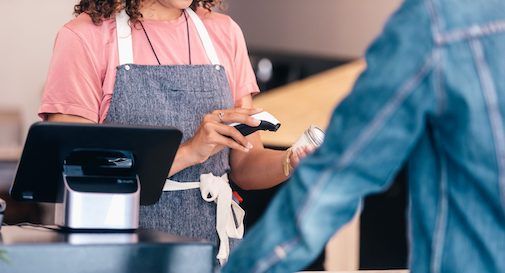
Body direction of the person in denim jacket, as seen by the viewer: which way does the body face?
away from the camera

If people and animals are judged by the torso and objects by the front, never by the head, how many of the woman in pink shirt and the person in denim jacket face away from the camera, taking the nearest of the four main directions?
1

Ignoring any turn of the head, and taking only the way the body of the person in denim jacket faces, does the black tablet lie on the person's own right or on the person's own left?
on the person's own left

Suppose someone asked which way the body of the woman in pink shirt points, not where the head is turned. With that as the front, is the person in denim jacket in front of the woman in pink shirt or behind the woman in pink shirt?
in front

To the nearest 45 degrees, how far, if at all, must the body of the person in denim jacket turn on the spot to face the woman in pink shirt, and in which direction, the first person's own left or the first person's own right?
approximately 45° to the first person's own left

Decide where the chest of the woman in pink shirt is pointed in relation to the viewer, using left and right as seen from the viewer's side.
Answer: facing the viewer and to the right of the viewer

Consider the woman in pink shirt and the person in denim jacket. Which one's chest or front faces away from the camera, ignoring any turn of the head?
the person in denim jacket

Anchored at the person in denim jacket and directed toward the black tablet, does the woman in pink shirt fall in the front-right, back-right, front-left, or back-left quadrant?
front-right
